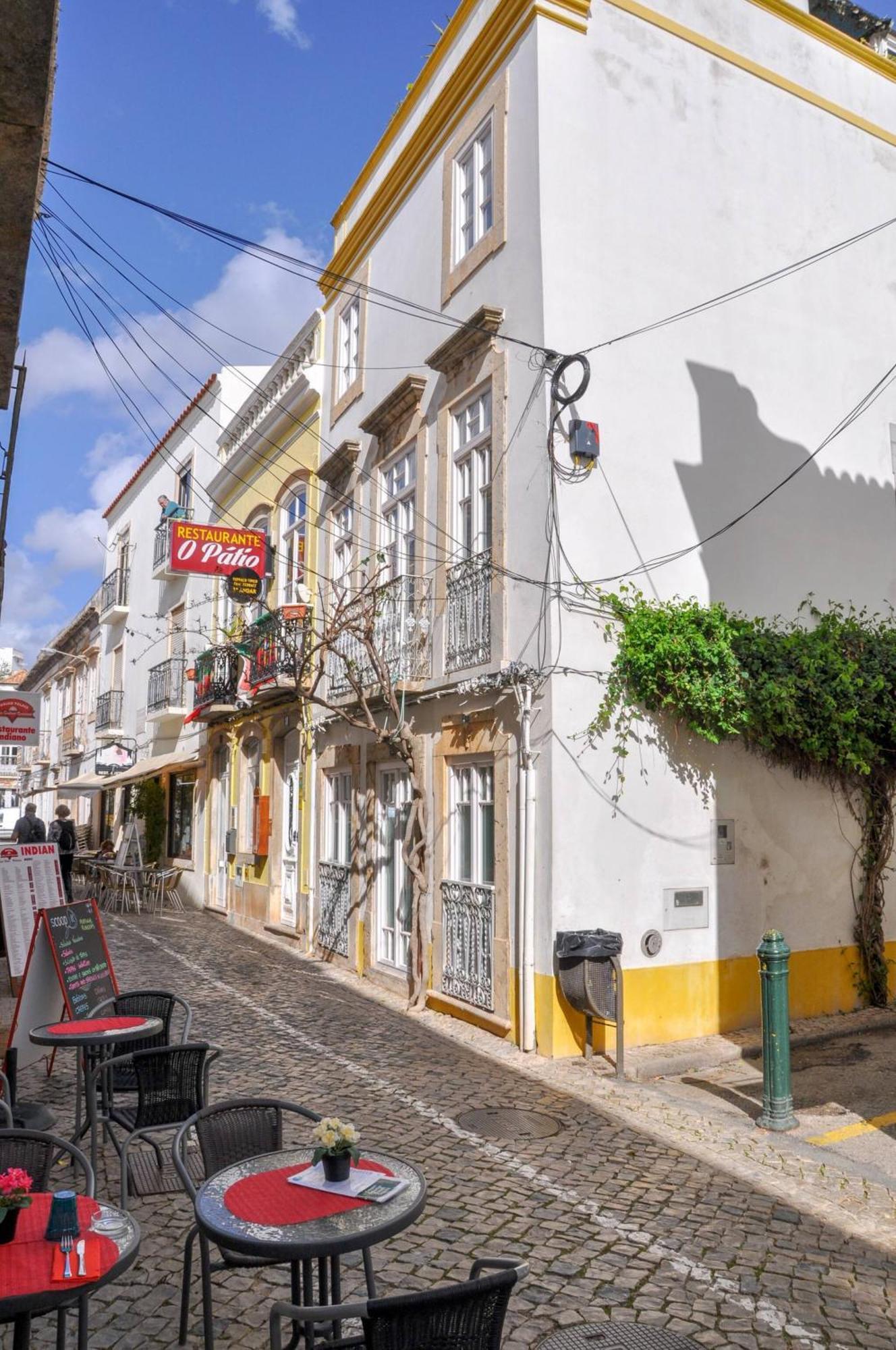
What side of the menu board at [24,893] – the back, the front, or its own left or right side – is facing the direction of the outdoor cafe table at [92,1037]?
front

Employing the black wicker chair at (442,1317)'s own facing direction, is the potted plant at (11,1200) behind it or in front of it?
in front

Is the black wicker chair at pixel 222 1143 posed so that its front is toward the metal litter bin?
no

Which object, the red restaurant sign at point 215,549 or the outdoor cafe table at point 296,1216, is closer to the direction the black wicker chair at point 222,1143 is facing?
the outdoor cafe table

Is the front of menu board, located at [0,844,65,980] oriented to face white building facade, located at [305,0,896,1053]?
no

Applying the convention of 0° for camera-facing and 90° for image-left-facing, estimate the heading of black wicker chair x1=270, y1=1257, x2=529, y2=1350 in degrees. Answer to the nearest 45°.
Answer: approximately 135°

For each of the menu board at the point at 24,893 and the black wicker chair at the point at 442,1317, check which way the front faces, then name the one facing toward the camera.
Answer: the menu board

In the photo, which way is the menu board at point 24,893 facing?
toward the camera

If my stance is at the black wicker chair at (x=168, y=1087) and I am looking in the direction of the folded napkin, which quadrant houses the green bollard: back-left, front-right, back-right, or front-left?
back-left

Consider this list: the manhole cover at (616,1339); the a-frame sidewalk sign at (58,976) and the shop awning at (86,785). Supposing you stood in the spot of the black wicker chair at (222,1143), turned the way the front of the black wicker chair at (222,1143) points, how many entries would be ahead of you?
1

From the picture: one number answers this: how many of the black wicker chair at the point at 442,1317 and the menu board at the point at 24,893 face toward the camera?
1

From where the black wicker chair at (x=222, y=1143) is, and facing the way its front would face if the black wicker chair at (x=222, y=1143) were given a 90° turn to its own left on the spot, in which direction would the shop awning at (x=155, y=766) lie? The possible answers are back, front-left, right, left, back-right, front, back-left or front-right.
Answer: front-left

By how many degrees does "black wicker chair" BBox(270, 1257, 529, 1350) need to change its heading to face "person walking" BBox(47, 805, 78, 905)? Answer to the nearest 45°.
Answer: approximately 45° to its right

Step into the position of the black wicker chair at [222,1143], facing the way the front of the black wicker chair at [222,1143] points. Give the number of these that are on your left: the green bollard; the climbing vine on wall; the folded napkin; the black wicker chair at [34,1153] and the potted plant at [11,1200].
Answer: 2

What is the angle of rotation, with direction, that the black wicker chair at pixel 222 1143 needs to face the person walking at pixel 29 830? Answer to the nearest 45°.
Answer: approximately 135° to its left

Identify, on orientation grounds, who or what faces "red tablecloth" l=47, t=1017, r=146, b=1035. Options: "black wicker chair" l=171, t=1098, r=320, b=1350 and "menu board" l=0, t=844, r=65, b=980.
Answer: the menu board

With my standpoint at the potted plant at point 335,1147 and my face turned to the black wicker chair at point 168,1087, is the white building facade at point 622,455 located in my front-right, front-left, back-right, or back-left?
front-right

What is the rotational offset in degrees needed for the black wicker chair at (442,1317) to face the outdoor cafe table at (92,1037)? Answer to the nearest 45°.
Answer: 0° — it already faces it

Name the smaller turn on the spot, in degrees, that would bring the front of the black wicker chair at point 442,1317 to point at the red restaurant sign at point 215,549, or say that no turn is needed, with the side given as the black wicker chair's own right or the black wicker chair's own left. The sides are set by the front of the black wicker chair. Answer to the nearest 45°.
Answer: approximately 45° to the black wicker chair's own right

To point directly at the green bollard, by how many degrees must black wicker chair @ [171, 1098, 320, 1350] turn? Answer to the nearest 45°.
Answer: approximately 90° to its left

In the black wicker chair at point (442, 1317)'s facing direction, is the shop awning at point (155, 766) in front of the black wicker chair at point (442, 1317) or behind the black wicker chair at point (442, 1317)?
in front

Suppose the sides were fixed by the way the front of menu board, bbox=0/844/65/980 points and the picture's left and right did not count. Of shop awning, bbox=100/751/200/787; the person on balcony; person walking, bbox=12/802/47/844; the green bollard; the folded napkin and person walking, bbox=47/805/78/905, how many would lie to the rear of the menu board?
4
